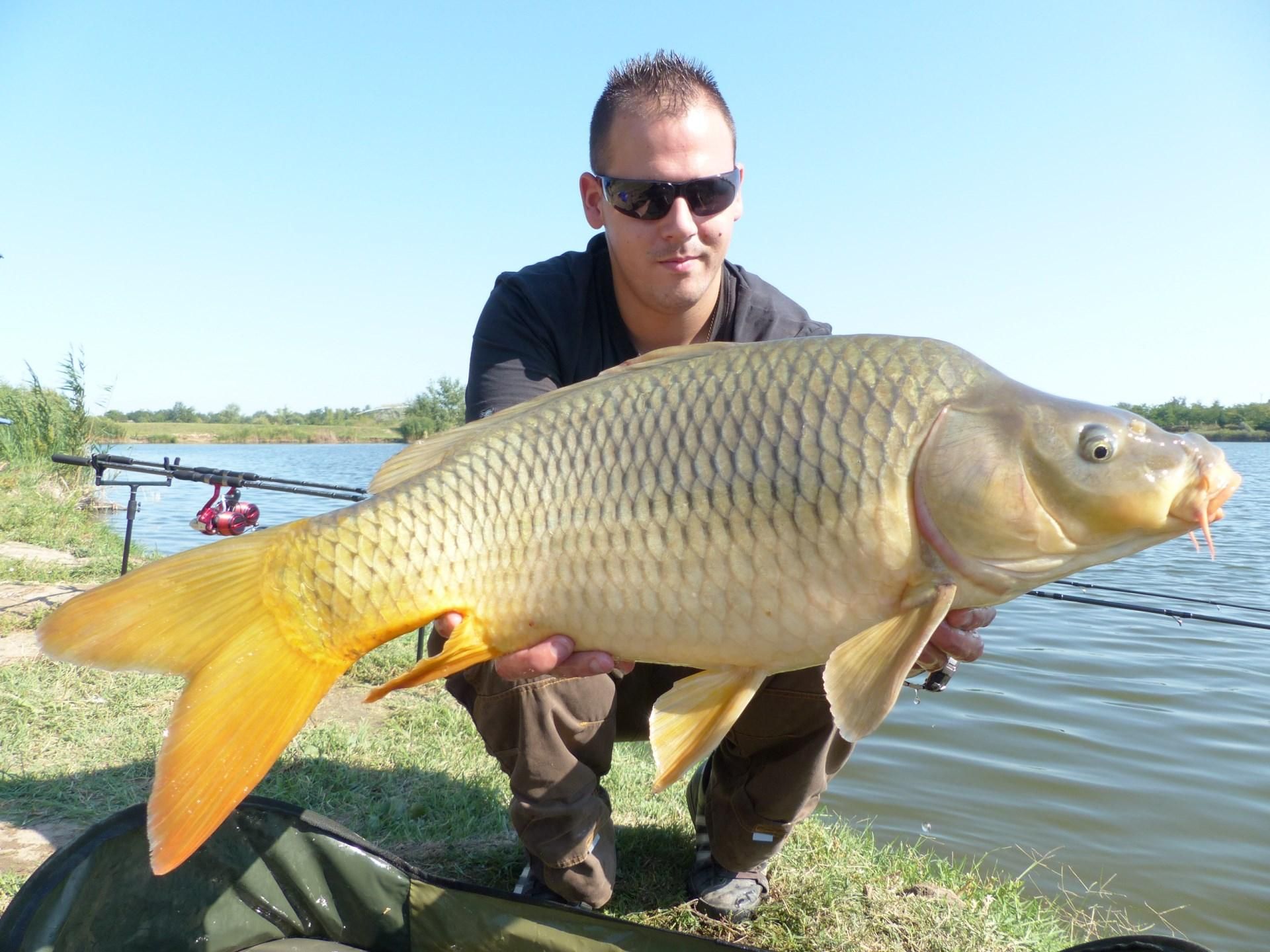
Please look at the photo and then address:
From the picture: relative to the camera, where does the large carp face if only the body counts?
to the viewer's right

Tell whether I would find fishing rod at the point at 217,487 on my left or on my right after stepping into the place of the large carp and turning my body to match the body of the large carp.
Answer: on my left

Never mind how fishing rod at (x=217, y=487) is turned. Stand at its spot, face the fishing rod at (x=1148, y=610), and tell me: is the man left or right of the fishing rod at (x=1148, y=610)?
right

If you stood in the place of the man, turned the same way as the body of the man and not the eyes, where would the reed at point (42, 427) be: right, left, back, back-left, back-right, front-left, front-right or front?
back-right

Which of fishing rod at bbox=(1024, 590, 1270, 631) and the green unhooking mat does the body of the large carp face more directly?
the fishing rod

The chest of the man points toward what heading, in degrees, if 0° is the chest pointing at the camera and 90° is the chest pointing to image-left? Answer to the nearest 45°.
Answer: approximately 0°

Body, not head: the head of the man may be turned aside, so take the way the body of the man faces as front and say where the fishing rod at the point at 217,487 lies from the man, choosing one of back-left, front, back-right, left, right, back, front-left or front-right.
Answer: back-right
